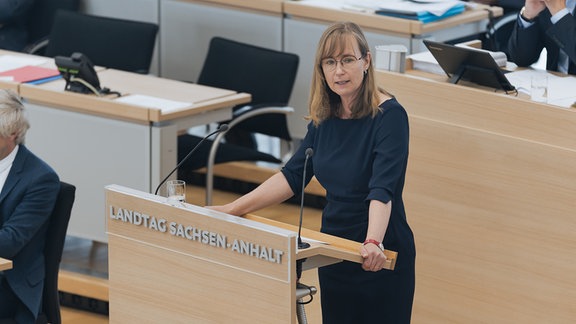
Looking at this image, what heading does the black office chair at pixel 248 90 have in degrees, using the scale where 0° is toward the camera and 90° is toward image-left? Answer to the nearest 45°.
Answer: approximately 45°

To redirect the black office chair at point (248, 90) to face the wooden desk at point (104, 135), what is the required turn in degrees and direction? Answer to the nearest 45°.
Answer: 0° — it already faces it

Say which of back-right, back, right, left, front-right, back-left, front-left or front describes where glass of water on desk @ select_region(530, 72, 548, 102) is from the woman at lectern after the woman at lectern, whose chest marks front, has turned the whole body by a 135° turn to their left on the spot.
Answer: front-left

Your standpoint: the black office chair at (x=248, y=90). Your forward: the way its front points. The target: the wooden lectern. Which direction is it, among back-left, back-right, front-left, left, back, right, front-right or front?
front-left
